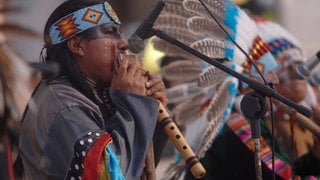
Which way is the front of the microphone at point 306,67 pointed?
to the viewer's left

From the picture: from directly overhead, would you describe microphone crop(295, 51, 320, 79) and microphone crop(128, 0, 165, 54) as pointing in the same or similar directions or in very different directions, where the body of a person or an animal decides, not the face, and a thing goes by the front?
same or similar directions

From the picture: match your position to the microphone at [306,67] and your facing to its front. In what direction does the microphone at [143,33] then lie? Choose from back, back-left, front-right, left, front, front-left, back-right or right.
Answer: front-left

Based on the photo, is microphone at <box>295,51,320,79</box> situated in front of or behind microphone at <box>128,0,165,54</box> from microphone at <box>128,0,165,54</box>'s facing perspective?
behind

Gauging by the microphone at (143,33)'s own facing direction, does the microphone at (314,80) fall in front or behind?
behind

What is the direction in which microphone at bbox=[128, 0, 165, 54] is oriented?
to the viewer's left

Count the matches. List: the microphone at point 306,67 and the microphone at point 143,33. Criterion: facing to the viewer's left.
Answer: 2
